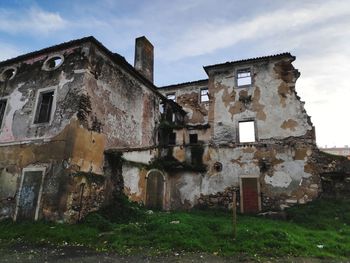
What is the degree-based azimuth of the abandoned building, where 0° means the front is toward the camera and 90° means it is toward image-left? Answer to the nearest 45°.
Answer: approximately 0°
